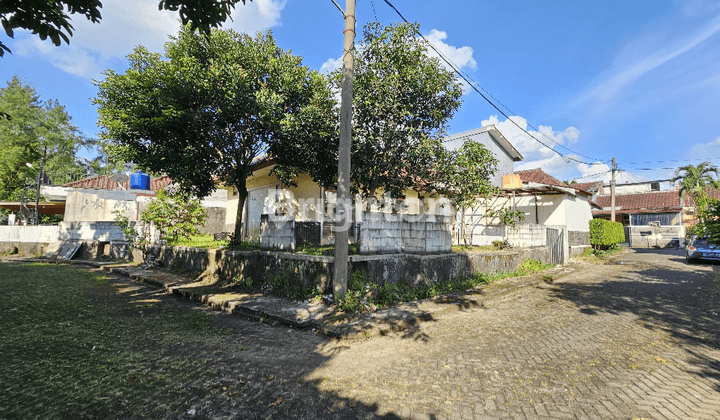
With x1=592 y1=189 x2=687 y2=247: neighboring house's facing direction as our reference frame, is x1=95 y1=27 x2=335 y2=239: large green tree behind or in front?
in front

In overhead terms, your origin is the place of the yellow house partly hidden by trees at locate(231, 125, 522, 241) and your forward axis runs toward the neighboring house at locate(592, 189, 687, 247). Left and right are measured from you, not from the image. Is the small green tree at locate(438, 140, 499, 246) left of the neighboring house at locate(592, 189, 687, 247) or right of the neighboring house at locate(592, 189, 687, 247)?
right

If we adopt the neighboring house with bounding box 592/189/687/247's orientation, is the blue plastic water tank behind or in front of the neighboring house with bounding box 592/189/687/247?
in front

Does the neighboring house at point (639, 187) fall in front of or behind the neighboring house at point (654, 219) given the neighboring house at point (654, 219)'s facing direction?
behind

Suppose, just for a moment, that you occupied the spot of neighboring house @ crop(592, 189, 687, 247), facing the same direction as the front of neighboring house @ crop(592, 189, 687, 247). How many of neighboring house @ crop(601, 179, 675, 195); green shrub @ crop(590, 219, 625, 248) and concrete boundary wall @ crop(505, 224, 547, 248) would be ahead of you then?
2

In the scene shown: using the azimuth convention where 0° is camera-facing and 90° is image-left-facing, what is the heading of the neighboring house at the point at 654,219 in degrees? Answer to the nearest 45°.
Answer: approximately 0°
